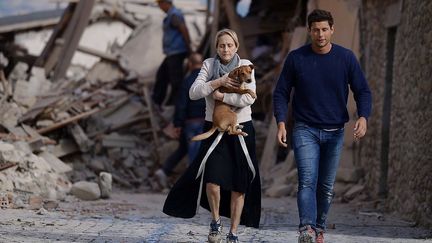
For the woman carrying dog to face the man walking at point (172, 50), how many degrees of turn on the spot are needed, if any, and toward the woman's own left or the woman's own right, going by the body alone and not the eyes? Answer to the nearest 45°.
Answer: approximately 180°

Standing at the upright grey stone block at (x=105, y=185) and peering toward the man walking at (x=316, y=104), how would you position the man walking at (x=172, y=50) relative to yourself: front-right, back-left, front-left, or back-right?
back-left

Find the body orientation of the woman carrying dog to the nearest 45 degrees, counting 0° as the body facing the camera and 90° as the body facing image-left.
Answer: approximately 0°

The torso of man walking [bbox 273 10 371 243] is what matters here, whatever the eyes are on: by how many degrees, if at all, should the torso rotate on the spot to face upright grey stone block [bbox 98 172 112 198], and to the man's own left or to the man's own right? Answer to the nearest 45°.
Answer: approximately 135° to the man's own right

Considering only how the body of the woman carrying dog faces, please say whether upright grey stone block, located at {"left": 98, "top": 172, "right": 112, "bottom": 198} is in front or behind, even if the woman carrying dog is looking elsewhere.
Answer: behind

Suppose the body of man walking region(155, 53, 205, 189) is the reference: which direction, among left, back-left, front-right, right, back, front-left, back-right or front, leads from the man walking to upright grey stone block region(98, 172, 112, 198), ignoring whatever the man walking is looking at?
back-right
